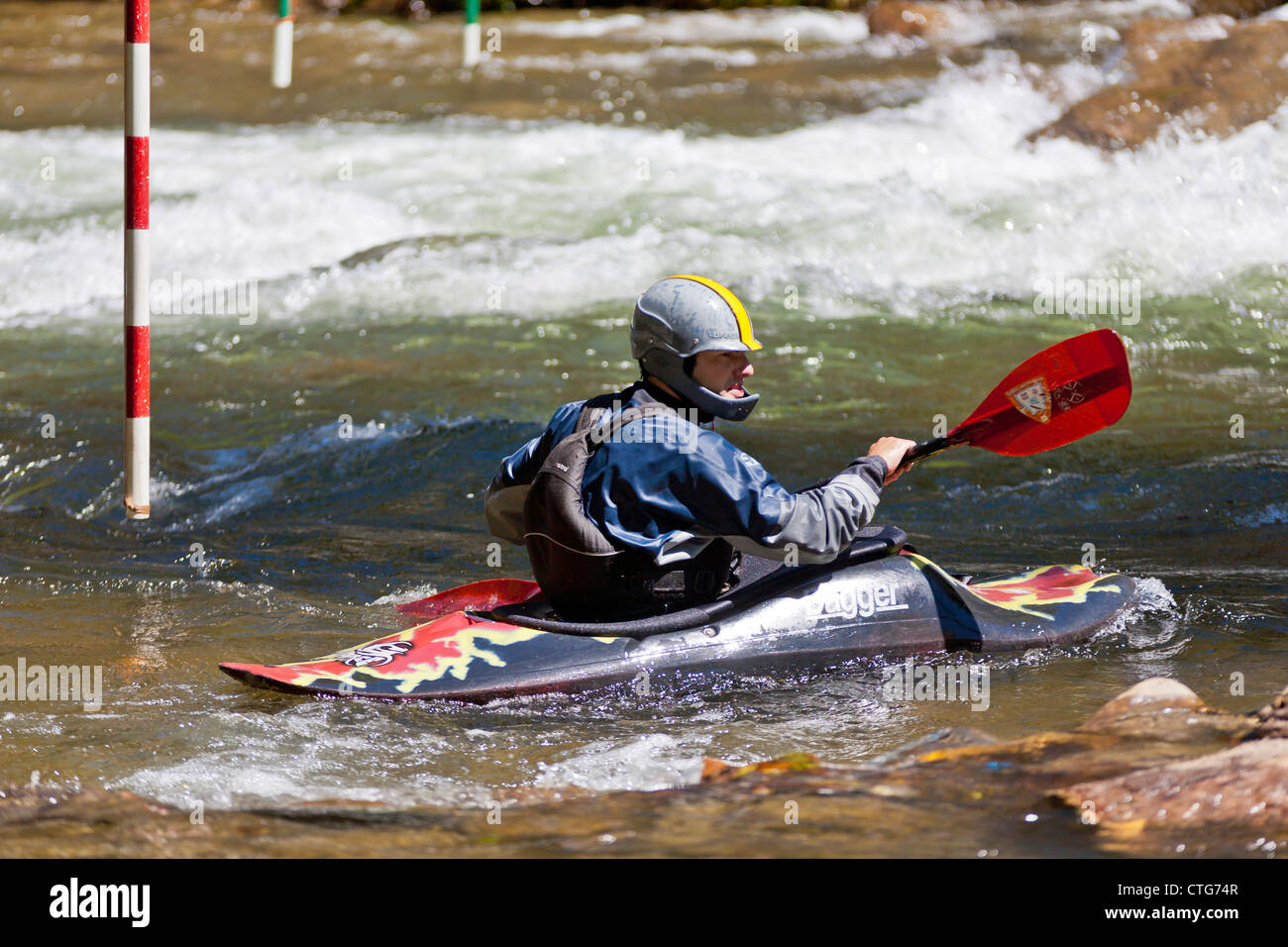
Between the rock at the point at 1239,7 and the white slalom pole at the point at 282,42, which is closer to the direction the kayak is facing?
the rock

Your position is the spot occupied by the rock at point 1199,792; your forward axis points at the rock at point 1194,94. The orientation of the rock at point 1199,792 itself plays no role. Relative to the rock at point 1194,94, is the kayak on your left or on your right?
left

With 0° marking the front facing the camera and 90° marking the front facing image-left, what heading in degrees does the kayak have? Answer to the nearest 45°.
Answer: approximately 270°

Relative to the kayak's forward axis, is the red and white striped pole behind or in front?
behind

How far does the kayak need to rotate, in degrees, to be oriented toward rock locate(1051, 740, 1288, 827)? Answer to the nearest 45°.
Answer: approximately 45° to its right

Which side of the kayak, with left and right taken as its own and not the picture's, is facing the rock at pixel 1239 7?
left

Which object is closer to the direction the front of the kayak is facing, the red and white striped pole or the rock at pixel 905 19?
the rock

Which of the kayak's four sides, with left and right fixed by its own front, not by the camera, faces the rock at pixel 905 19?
left

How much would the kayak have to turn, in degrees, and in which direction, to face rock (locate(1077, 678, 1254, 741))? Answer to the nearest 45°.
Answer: approximately 45° to its right
